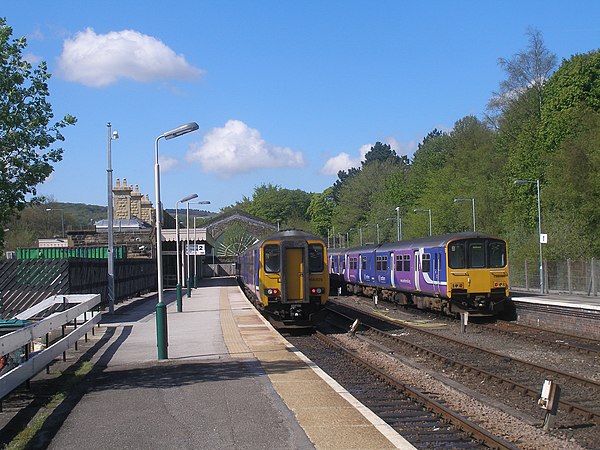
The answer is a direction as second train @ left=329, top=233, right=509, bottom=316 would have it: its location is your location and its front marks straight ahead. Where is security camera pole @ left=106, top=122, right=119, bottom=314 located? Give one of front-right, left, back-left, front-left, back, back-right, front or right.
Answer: back-right

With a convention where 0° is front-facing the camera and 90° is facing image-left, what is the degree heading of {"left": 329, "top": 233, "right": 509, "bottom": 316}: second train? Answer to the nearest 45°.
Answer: approximately 315°

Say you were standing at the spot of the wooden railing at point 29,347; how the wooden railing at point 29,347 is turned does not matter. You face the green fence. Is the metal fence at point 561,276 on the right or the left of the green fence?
right

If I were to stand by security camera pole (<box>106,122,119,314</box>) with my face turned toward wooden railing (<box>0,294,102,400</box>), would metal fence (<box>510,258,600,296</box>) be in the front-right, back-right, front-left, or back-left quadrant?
back-left
